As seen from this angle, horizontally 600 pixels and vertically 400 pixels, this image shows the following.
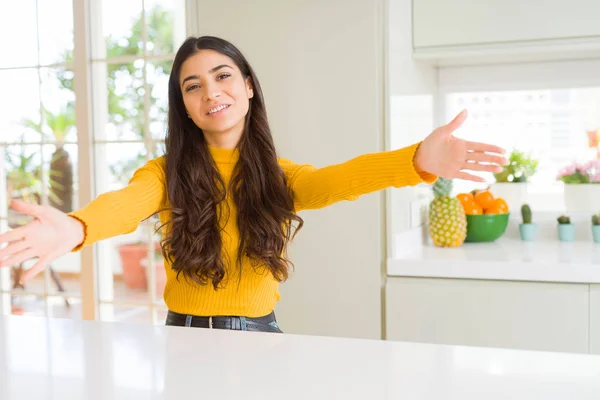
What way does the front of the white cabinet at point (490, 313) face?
toward the camera

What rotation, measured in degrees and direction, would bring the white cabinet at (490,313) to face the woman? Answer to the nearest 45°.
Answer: approximately 45° to its right

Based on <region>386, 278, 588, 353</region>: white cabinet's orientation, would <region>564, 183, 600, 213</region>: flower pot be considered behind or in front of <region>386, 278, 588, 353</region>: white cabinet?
behind

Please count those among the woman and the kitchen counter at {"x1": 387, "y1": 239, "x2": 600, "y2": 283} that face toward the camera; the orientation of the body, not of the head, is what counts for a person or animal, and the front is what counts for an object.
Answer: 2

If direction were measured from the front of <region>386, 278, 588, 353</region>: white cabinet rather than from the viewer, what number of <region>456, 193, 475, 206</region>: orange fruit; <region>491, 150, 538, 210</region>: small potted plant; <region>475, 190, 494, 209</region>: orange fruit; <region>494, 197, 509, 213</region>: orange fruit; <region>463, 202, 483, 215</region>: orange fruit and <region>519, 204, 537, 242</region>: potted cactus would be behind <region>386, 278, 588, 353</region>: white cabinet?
6

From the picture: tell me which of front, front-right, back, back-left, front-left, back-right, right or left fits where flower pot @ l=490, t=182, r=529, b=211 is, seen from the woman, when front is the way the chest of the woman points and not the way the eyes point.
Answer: back-left

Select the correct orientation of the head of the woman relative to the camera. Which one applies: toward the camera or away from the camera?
toward the camera

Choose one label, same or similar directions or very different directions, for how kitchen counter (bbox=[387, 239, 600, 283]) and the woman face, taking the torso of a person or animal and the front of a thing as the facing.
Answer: same or similar directions

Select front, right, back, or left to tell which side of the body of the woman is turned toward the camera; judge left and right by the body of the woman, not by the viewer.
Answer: front

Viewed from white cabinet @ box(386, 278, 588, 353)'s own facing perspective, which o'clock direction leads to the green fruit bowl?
The green fruit bowl is roughly at 6 o'clock from the white cabinet.

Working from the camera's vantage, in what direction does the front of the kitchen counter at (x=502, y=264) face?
facing the viewer
